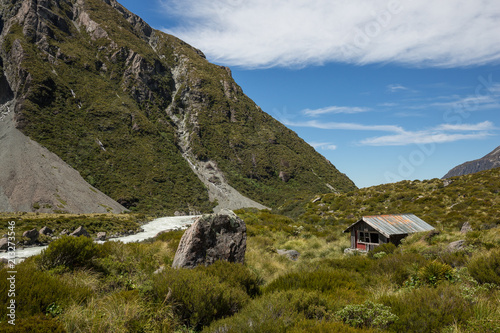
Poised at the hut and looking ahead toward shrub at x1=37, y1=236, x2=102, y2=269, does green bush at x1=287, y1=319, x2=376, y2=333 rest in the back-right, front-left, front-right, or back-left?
front-left

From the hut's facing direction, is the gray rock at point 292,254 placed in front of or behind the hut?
in front

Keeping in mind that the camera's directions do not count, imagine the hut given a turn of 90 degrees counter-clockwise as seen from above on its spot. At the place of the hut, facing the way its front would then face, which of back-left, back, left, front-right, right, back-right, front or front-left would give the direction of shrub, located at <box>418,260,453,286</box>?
front-right

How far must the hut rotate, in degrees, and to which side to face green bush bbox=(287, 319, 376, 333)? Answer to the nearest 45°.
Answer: approximately 45° to its left

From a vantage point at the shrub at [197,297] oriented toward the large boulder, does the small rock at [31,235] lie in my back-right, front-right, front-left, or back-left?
front-left

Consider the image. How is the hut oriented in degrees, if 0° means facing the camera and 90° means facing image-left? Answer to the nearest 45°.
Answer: approximately 45°

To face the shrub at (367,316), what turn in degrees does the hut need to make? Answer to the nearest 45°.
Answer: approximately 45° to its left

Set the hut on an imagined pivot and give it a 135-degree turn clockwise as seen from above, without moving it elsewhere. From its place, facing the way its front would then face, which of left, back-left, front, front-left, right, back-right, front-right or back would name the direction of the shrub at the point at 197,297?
back
